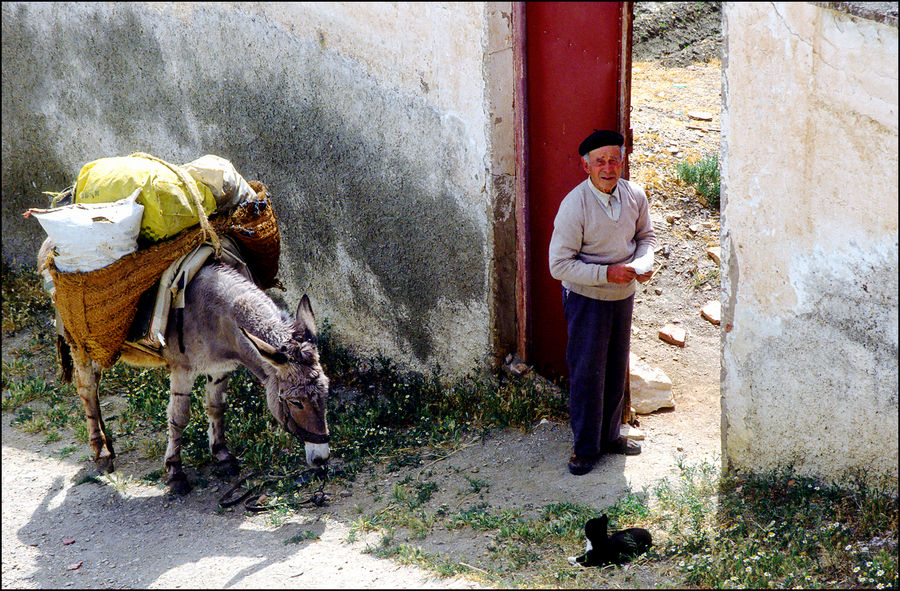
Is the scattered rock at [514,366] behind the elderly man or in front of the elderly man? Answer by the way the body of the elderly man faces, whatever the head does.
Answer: behind

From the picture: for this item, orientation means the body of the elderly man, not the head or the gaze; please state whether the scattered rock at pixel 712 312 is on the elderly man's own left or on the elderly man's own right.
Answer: on the elderly man's own left

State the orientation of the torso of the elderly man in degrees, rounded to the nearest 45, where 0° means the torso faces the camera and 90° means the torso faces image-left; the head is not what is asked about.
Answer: approximately 315°

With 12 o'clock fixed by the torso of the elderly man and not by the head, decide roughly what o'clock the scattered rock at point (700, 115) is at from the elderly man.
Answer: The scattered rock is roughly at 8 o'clock from the elderly man.

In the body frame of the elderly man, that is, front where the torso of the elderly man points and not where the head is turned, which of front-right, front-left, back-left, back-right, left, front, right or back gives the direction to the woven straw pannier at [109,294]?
back-right

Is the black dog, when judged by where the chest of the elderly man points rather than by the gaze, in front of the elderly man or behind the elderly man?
in front

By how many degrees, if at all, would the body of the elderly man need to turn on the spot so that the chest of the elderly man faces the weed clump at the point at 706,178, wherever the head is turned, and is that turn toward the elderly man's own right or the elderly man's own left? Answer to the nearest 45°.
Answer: approximately 135° to the elderly man's own left

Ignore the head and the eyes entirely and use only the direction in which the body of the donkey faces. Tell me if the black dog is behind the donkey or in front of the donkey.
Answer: in front

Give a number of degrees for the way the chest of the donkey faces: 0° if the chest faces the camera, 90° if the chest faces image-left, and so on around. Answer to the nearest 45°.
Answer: approximately 315°
